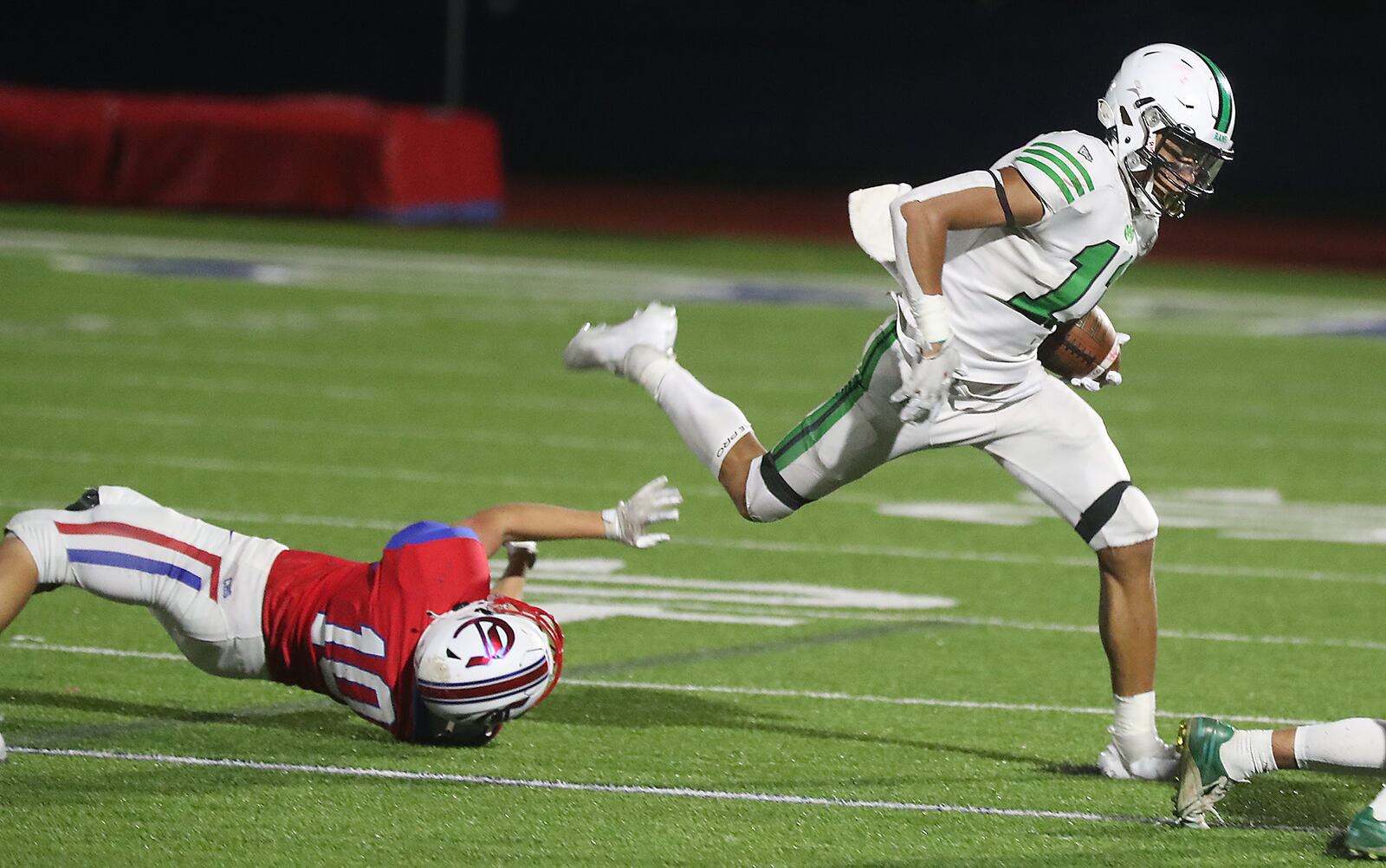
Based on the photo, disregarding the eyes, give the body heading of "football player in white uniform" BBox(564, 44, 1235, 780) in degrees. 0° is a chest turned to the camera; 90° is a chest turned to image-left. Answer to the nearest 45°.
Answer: approximately 315°

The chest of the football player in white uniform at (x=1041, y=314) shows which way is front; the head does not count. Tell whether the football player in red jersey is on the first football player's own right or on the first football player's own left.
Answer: on the first football player's own right

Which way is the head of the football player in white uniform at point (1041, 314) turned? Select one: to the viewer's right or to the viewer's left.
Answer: to the viewer's right

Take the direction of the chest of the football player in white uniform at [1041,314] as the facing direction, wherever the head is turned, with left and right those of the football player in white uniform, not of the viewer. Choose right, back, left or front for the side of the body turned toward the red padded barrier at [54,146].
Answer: back

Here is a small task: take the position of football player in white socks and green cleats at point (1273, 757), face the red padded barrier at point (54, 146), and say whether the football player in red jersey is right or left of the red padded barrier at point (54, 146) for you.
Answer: left

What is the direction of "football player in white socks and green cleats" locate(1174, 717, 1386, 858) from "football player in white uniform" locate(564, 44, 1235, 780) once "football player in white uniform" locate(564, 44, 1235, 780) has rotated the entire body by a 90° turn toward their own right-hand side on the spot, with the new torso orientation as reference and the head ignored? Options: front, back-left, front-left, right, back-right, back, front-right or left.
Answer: left
